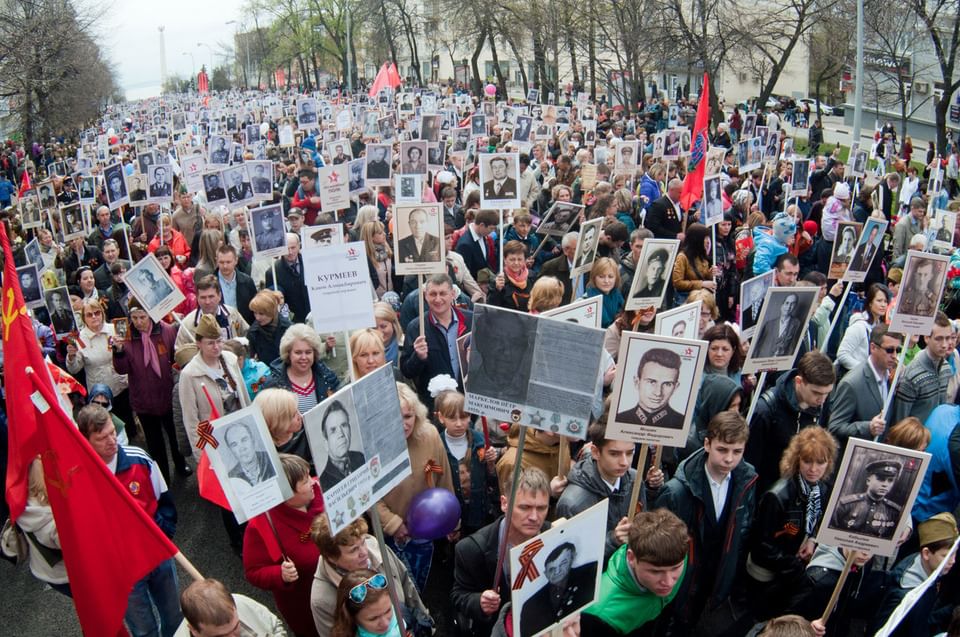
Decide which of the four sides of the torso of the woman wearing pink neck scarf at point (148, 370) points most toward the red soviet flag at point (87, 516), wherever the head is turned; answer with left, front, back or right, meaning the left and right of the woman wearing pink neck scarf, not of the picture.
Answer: front

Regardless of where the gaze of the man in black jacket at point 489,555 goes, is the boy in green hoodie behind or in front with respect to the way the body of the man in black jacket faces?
in front

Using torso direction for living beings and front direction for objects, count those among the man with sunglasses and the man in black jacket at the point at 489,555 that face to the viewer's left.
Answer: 0

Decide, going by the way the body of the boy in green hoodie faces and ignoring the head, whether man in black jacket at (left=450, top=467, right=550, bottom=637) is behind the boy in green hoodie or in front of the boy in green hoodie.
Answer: behind

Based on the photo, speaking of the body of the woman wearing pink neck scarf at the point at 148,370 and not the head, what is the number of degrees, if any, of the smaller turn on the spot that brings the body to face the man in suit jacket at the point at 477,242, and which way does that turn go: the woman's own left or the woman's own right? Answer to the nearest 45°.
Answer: approximately 135° to the woman's own left

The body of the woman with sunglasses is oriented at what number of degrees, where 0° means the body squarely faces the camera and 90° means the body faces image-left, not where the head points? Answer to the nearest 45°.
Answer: approximately 315°

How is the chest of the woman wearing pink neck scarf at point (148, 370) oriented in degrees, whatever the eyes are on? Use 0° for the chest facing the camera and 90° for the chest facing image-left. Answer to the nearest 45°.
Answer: approximately 0°

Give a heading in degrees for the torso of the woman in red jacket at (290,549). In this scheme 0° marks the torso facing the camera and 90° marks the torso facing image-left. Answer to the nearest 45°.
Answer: approximately 315°

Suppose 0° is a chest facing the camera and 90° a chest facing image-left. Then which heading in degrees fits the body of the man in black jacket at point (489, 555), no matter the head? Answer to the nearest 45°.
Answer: approximately 315°
